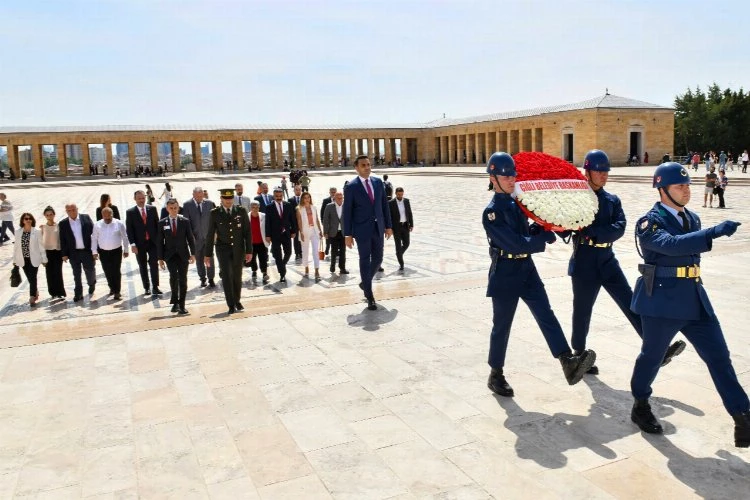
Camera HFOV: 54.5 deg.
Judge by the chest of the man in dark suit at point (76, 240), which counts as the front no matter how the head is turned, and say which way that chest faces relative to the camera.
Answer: toward the camera

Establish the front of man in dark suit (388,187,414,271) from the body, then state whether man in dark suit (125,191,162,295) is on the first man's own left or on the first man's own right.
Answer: on the first man's own right

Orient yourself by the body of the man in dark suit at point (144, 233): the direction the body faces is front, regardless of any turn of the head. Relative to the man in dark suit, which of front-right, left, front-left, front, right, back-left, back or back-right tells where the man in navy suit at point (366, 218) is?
front-left

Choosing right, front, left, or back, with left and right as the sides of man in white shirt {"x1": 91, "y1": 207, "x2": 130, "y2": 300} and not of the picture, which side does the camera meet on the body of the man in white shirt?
front

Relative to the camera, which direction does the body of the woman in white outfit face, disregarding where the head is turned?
toward the camera

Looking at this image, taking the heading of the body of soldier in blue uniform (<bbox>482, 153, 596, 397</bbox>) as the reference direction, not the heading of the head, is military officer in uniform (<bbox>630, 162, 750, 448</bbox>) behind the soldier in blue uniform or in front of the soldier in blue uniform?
in front

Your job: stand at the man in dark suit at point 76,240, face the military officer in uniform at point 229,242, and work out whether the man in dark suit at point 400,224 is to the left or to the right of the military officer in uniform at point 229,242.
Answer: left

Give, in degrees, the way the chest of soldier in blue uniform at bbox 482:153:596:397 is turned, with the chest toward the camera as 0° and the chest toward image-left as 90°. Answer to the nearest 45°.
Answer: approximately 315°
